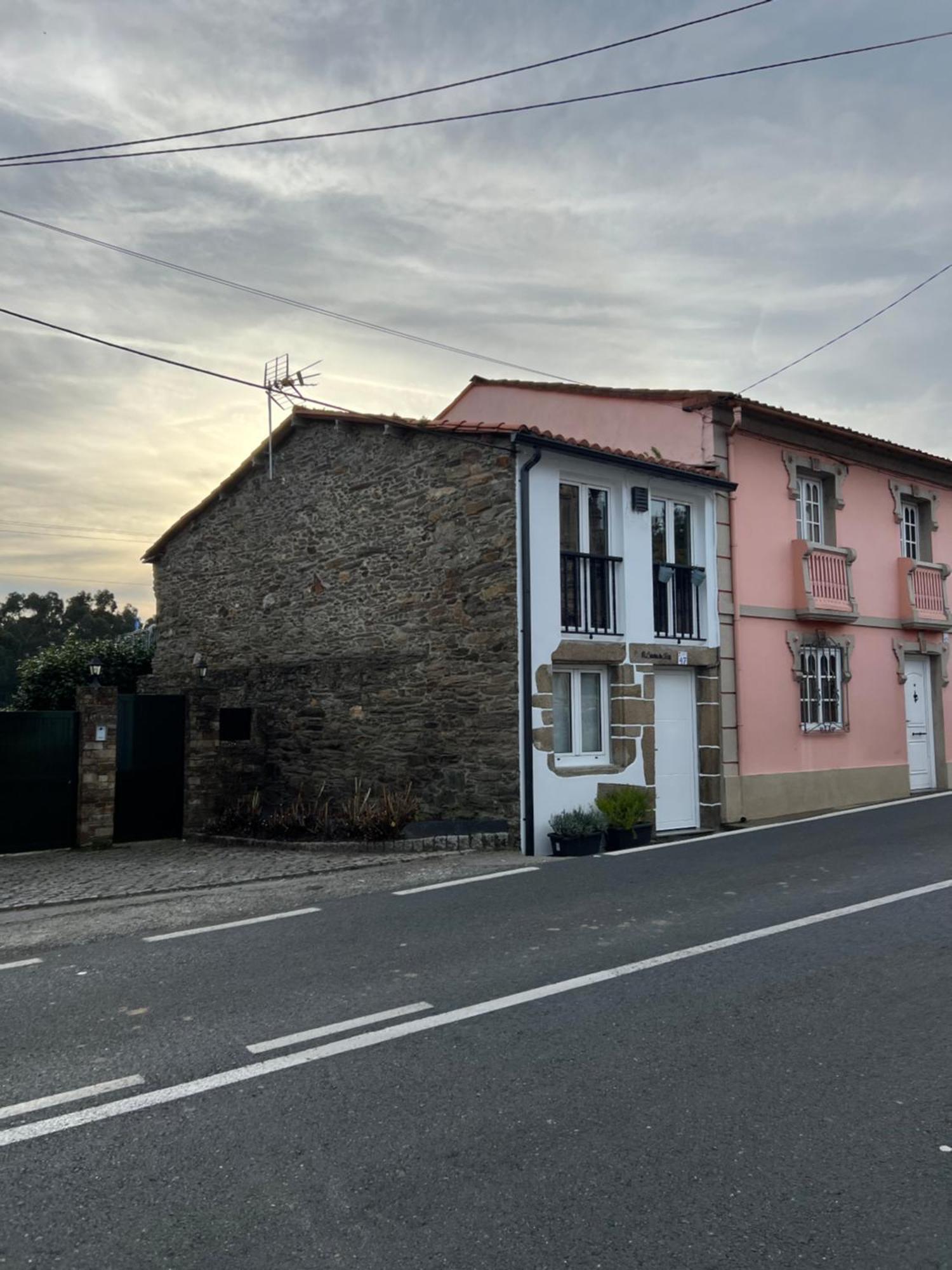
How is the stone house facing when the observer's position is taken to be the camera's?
facing the viewer and to the right of the viewer

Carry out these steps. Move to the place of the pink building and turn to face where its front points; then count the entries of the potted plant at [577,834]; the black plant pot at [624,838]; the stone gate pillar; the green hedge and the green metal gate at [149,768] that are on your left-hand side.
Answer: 0

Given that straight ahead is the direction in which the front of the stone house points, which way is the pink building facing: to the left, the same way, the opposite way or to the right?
the same way

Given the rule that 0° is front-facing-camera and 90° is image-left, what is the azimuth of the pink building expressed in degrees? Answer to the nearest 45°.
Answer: approximately 315°

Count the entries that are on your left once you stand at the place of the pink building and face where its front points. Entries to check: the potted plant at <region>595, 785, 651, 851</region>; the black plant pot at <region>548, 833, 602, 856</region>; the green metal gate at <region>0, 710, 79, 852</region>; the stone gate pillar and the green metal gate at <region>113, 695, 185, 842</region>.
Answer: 0

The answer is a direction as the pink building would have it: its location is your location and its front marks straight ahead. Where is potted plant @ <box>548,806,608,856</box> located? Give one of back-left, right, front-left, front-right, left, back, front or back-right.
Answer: right

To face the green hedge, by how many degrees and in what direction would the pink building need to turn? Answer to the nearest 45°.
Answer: approximately 135° to its right

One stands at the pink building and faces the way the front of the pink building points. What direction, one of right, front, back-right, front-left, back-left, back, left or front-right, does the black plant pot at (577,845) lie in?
right

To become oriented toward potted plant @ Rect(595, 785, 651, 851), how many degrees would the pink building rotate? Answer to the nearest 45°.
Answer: approximately 90° to its right

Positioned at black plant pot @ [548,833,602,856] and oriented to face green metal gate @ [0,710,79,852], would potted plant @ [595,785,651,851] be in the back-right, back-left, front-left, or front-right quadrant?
back-right

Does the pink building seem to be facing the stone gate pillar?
no

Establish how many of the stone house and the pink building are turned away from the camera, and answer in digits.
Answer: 0
